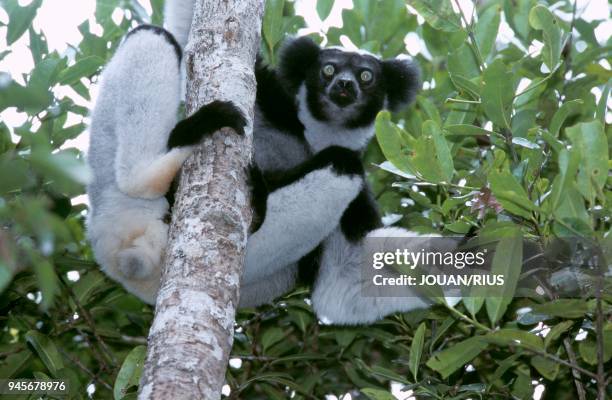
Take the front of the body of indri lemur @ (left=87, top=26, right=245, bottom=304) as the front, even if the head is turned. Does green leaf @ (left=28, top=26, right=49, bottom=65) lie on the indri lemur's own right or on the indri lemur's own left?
on the indri lemur's own left

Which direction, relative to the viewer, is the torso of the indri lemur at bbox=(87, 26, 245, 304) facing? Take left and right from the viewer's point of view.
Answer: facing away from the viewer and to the right of the viewer

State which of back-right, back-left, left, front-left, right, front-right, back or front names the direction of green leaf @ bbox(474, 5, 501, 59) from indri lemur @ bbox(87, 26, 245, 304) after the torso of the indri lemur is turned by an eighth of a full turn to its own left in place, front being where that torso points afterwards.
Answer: right
